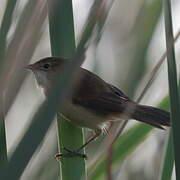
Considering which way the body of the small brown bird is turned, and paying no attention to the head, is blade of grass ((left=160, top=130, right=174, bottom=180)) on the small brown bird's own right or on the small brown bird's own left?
on the small brown bird's own left

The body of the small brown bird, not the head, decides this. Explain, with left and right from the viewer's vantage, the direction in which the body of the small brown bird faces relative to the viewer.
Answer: facing to the left of the viewer
